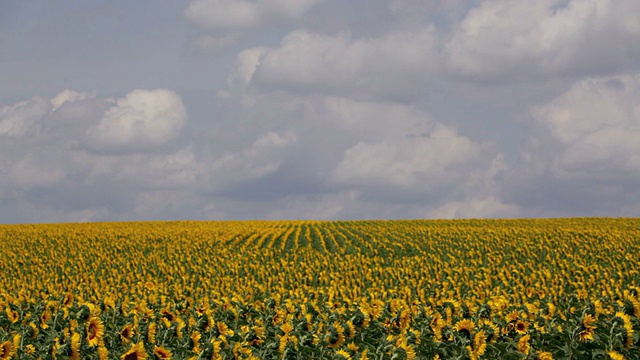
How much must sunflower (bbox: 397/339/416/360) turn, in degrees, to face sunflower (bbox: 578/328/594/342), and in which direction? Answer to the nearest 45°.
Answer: approximately 45° to its left

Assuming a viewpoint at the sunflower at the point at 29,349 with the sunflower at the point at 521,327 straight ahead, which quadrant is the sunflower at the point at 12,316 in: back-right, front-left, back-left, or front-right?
back-left

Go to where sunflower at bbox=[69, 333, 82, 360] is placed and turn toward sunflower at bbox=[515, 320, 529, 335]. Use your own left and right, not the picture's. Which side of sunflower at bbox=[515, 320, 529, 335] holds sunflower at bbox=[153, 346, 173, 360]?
right

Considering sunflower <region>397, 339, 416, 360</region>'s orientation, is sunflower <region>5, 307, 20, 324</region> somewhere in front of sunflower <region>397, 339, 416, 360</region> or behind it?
behind

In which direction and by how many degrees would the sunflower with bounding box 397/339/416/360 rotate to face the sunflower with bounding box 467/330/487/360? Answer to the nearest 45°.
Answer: approximately 45° to its left
